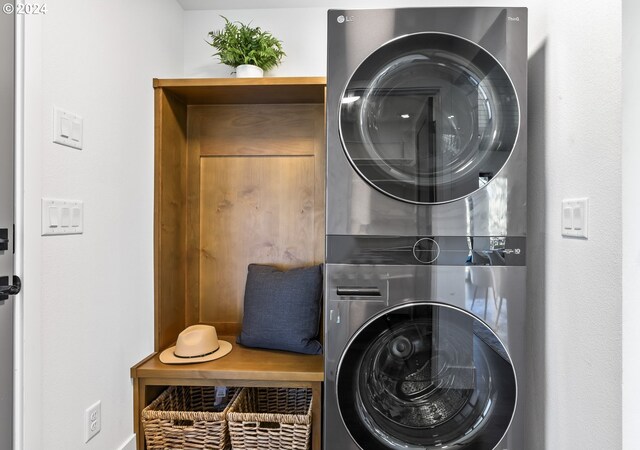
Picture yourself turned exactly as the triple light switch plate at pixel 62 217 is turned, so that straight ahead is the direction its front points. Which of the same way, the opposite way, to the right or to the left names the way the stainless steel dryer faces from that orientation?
to the right

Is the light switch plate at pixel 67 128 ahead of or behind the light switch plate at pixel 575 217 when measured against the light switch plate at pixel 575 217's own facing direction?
ahead

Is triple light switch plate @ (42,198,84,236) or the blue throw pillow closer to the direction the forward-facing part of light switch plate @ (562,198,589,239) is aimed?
the triple light switch plate

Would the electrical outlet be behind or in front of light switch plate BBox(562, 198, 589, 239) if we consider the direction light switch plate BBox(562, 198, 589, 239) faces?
in front

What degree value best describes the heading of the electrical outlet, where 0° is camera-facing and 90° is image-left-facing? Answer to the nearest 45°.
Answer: approximately 315°

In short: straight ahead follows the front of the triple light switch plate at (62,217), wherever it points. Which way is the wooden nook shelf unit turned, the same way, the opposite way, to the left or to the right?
to the right

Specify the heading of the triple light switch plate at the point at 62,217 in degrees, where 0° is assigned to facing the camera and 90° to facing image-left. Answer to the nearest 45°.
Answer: approximately 315°

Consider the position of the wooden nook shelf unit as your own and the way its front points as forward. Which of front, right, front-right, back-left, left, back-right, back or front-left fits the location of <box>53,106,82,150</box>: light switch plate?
front-right

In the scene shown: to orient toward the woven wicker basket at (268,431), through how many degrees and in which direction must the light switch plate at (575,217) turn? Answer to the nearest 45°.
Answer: approximately 45° to its right
